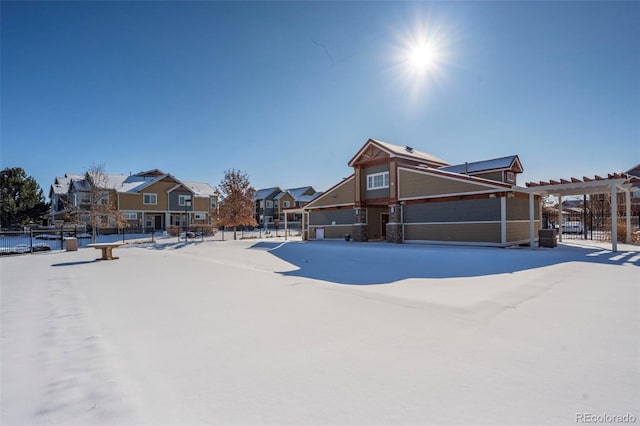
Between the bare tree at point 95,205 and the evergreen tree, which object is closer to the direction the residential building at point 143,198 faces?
the bare tree

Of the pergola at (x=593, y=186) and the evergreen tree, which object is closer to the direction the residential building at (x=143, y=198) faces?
the pergola

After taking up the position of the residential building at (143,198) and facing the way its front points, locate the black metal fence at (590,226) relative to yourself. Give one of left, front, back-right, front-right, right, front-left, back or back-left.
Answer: front-left

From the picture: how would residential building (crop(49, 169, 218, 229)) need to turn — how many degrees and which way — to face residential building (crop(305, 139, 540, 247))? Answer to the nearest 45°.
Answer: approximately 45° to its left

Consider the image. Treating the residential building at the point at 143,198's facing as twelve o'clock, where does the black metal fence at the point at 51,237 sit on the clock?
The black metal fence is roughly at 1 o'clock from the residential building.

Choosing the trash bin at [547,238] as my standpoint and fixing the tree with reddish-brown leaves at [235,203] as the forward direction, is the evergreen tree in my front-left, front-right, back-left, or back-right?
front-left

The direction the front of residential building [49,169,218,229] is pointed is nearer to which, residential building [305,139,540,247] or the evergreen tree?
the residential building

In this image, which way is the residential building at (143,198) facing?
toward the camera

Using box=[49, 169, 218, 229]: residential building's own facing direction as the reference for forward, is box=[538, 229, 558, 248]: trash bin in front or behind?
in front
